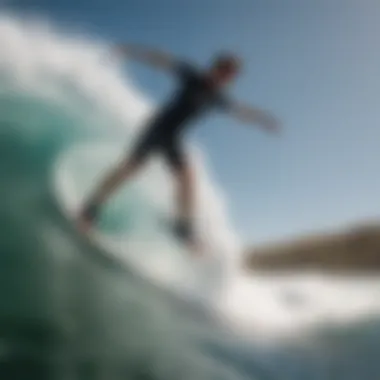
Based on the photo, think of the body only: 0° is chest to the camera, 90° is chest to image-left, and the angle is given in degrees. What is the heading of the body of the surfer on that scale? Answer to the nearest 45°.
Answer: approximately 0°
